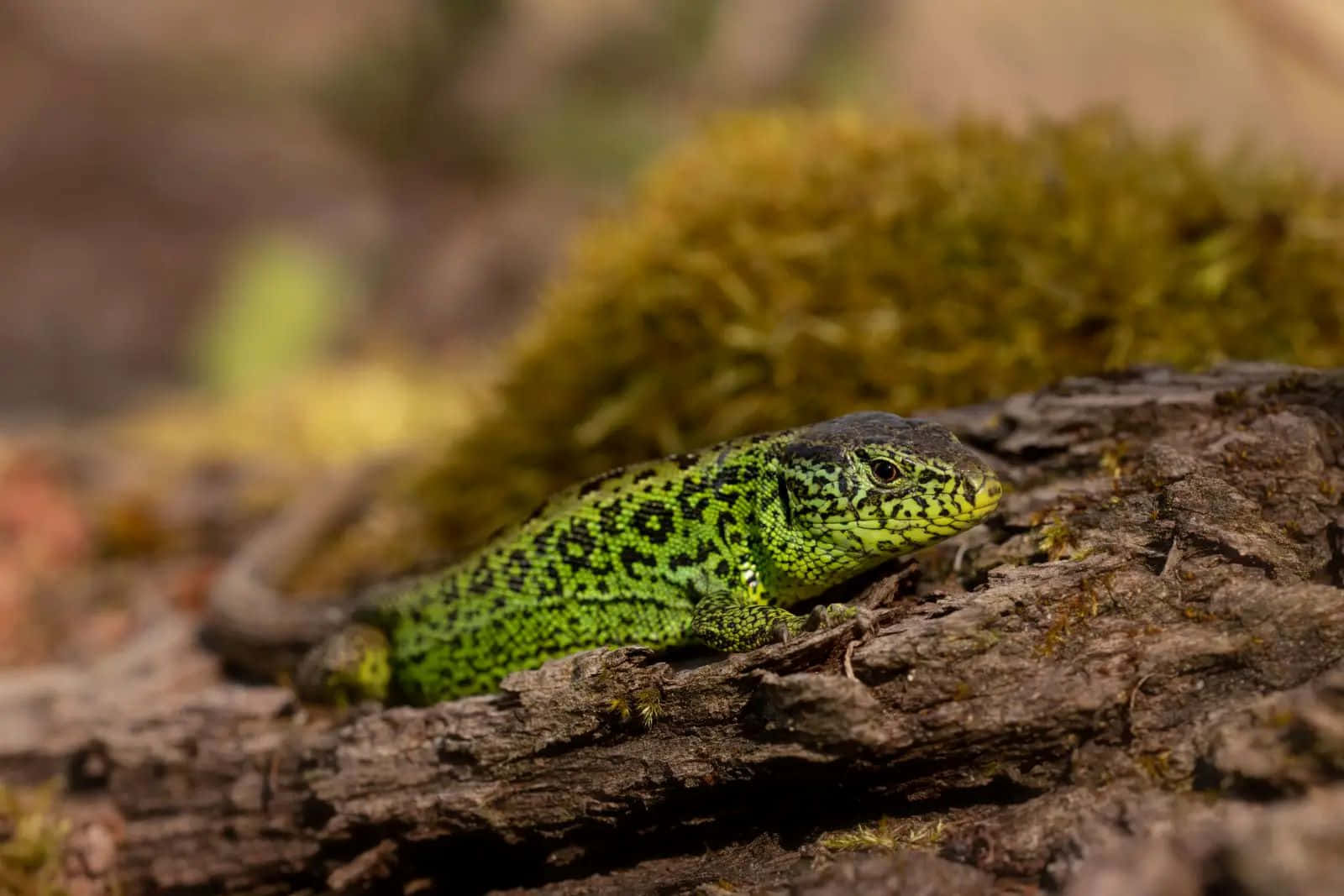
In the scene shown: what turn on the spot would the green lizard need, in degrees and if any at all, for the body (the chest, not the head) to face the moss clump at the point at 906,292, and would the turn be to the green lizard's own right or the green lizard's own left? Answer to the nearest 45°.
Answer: approximately 45° to the green lizard's own left

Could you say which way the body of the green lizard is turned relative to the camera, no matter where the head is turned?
to the viewer's right
